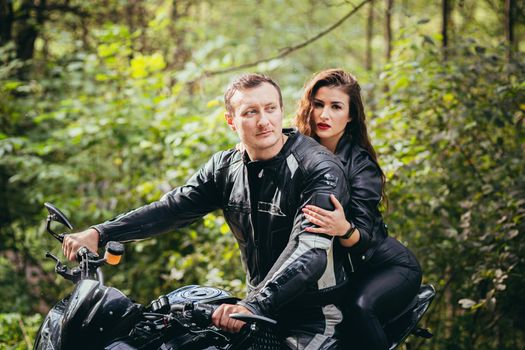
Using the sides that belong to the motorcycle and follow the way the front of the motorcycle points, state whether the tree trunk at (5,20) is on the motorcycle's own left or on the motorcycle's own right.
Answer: on the motorcycle's own right

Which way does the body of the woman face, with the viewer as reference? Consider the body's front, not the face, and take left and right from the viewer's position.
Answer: facing to the left of the viewer

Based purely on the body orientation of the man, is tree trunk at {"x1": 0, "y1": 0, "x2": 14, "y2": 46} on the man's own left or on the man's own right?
on the man's own right

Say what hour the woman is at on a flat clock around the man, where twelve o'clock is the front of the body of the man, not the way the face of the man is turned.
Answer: The woman is roughly at 6 o'clock from the man.

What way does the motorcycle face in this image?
to the viewer's left

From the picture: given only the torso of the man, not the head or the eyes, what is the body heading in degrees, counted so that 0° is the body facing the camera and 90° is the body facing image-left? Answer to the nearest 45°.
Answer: approximately 45°
